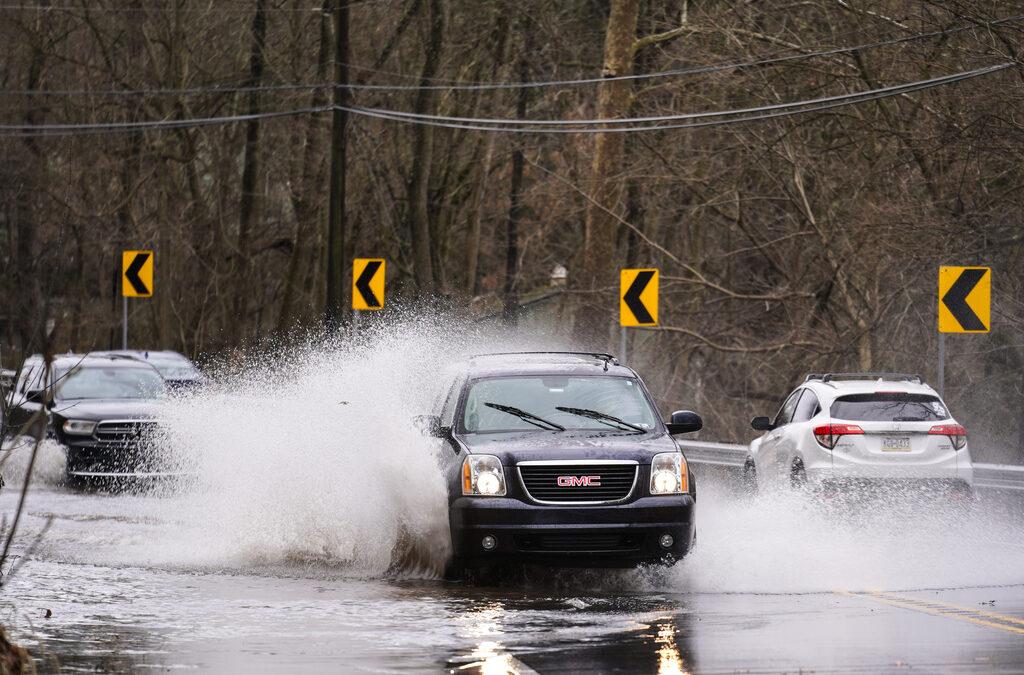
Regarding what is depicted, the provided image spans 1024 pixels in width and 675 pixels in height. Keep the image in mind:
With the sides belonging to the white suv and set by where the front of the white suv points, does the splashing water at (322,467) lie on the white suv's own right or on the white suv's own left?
on the white suv's own left

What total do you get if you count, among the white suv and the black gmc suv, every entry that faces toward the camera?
1

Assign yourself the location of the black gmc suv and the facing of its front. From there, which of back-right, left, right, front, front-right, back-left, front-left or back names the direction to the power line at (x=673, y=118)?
back

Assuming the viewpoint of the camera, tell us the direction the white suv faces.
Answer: facing away from the viewer and to the left of the viewer

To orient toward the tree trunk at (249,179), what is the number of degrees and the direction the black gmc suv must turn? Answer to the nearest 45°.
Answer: approximately 180°

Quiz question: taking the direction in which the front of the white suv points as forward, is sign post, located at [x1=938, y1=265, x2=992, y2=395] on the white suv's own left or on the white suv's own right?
on the white suv's own right

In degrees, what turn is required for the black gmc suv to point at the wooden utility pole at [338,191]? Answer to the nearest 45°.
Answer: approximately 180°

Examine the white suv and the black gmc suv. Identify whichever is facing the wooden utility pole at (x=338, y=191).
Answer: the white suv

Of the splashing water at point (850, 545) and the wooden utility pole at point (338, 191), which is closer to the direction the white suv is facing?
the wooden utility pole

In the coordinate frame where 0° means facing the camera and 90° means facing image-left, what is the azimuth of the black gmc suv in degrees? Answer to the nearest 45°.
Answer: approximately 0°
